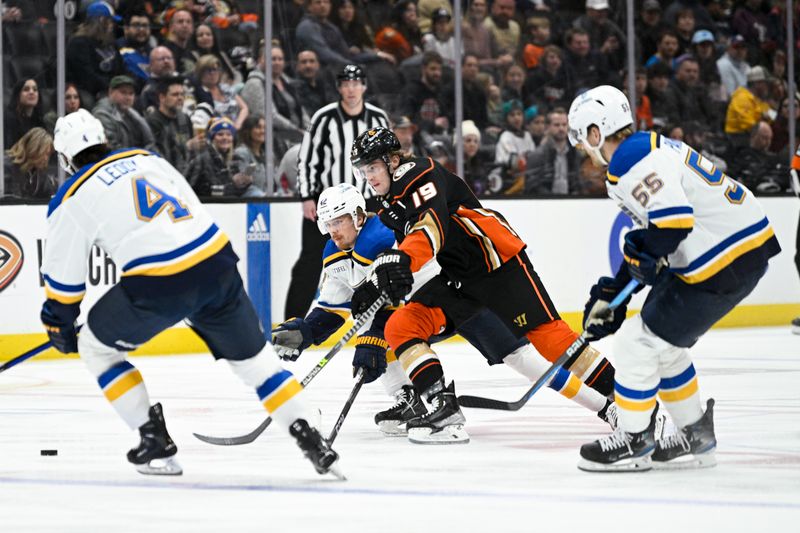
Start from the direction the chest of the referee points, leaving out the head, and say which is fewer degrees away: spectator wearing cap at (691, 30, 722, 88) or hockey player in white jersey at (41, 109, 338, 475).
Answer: the hockey player in white jersey

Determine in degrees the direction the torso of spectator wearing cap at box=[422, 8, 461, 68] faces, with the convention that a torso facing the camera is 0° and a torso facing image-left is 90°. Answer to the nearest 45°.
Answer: approximately 0°

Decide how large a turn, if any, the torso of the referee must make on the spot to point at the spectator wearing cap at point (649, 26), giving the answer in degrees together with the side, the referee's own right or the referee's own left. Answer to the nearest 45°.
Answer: approximately 135° to the referee's own left
